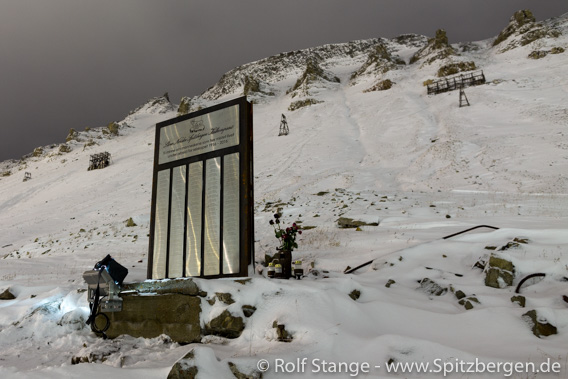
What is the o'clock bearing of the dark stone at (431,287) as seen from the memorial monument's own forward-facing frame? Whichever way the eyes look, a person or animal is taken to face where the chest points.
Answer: The dark stone is roughly at 9 o'clock from the memorial monument.

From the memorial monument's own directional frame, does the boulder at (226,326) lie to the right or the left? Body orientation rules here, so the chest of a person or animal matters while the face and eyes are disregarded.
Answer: on its left

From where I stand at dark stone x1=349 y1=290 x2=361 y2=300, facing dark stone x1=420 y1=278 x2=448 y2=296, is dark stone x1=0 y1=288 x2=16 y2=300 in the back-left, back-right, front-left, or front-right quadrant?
back-left

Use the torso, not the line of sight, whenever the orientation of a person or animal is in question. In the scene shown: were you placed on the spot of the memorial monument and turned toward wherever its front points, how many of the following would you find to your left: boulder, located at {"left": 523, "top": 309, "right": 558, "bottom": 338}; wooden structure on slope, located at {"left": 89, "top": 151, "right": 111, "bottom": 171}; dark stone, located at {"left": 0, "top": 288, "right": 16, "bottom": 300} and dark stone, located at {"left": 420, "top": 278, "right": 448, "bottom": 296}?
2

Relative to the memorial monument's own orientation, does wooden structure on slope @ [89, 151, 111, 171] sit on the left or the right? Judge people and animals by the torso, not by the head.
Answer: on its right

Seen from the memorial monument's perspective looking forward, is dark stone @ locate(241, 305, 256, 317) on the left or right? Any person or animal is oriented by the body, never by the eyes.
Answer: on its left

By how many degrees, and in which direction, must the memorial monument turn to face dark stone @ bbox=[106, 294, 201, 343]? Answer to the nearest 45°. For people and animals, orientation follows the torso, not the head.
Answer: approximately 45° to its left

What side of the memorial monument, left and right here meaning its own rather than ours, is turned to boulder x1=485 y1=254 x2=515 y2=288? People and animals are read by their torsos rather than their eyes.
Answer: left

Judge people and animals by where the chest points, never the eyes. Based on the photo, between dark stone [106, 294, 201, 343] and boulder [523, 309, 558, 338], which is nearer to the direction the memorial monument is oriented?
the dark stone

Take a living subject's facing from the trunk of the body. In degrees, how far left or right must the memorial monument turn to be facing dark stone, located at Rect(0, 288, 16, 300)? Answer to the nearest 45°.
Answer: approximately 45° to its right

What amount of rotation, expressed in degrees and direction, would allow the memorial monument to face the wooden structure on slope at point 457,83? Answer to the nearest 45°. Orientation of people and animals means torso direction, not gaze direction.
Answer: approximately 180°

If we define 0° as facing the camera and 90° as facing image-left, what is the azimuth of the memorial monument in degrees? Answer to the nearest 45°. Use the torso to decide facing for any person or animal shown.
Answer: approximately 45°

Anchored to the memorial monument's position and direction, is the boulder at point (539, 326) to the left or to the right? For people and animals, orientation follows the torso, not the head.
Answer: on its left
